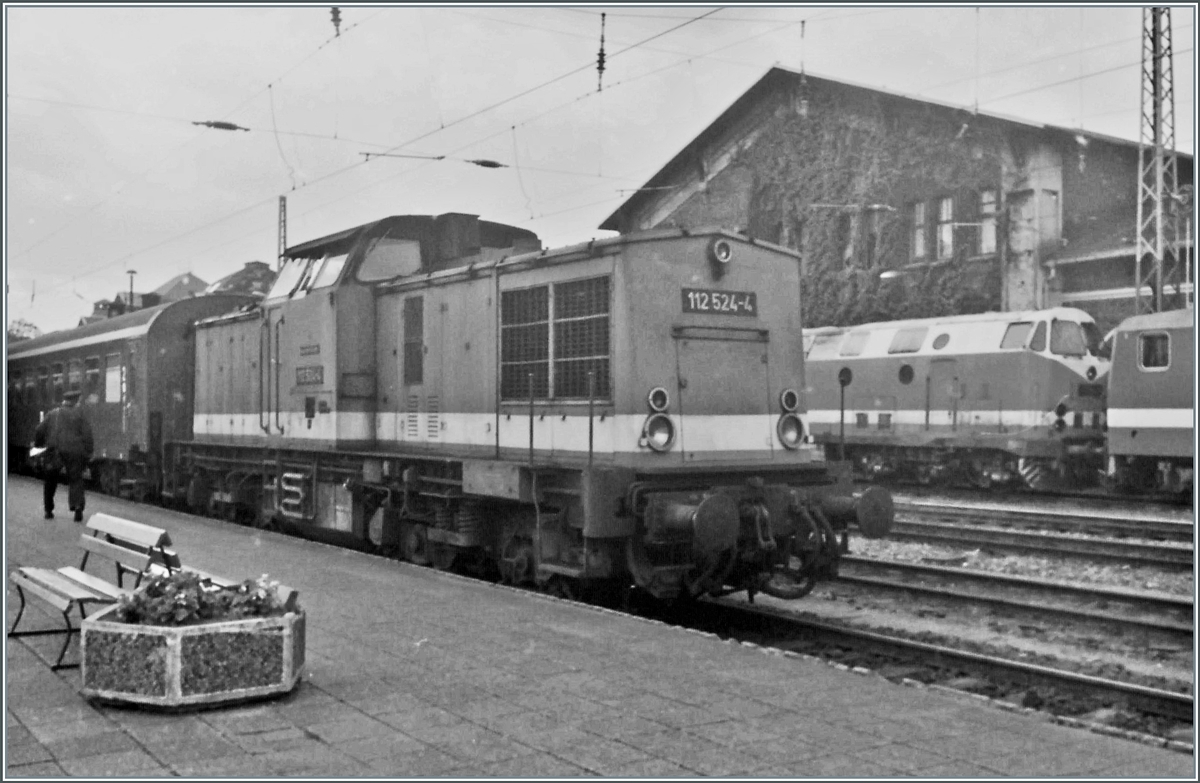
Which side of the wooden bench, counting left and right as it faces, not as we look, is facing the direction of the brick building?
back

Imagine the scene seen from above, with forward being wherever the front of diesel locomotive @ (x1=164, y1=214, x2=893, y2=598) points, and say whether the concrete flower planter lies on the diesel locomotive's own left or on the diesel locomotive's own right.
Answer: on the diesel locomotive's own right

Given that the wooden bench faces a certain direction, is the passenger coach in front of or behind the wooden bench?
behind

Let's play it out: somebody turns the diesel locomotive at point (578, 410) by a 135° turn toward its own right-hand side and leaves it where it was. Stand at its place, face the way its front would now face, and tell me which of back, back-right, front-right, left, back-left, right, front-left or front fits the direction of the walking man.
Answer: front-right

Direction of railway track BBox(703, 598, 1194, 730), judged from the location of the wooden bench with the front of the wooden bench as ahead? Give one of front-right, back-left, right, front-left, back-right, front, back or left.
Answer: back-left

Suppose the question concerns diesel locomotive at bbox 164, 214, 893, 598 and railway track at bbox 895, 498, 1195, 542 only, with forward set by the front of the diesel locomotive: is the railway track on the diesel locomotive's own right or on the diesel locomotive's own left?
on the diesel locomotive's own left

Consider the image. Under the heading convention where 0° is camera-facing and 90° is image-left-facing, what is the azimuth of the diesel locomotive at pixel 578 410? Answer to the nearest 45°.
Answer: approximately 315°

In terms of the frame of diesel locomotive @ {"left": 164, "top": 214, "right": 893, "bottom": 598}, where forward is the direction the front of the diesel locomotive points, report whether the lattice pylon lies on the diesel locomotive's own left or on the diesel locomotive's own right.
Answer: on the diesel locomotive's own left

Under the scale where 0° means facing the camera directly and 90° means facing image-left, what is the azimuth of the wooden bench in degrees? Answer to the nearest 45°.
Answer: approximately 45°

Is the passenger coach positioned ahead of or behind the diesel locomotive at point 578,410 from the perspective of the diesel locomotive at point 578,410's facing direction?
behind

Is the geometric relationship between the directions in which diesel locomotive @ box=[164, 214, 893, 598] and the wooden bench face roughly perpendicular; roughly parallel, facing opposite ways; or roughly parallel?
roughly perpendicular
